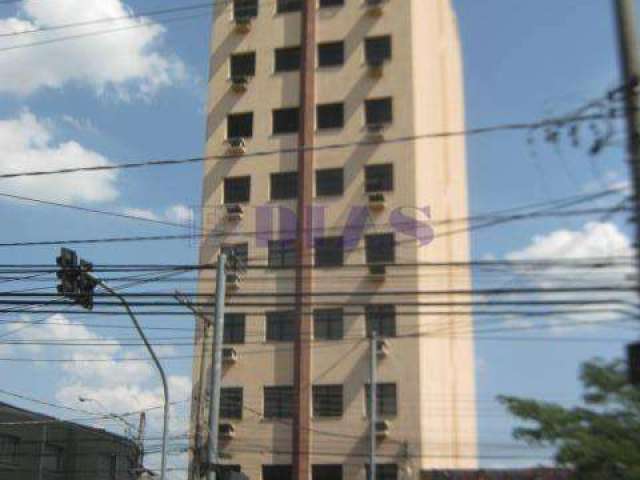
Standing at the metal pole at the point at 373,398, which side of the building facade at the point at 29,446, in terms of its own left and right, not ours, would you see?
front

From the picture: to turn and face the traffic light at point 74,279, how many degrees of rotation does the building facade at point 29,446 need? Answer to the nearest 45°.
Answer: approximately 45° to its right

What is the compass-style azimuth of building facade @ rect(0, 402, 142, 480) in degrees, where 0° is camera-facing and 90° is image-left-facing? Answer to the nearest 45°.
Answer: approximately 315°

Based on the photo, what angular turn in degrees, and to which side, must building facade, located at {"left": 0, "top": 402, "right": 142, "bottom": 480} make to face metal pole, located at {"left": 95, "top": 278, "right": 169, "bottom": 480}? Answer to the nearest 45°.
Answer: approximately 45° to its right
